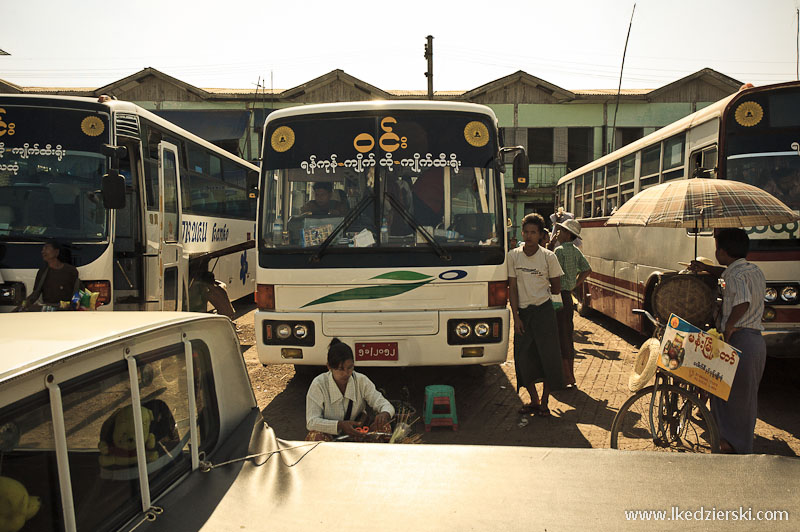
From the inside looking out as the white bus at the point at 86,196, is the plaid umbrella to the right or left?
on its left

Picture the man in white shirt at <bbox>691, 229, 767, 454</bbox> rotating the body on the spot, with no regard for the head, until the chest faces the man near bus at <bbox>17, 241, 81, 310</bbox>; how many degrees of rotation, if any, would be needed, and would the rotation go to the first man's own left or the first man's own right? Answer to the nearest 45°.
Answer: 0° — they already face them

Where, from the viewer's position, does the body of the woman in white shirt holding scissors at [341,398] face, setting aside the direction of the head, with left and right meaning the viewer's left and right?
facing the viewer and to the right of the viewer

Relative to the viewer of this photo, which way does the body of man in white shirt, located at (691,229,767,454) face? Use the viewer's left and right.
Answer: facing to the left of the viewer

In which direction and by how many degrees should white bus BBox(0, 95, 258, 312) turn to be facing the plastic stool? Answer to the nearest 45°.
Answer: approximately 90° to its left

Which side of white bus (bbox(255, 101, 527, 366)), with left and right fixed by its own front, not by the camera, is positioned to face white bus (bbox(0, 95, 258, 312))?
right

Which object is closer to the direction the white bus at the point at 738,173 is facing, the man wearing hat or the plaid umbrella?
the plaid umbrella

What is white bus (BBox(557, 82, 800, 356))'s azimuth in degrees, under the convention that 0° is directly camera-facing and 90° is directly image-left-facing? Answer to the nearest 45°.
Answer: approximately 315°

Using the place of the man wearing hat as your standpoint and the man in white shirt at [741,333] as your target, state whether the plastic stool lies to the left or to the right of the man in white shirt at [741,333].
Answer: right

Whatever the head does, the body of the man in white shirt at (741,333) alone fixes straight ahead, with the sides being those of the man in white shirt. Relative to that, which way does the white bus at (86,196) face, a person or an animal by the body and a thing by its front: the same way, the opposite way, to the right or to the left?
to the left

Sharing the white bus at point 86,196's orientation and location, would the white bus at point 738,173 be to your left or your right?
on your left

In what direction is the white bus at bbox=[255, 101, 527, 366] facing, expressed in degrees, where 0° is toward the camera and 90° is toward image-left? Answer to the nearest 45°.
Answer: approximately 0°
